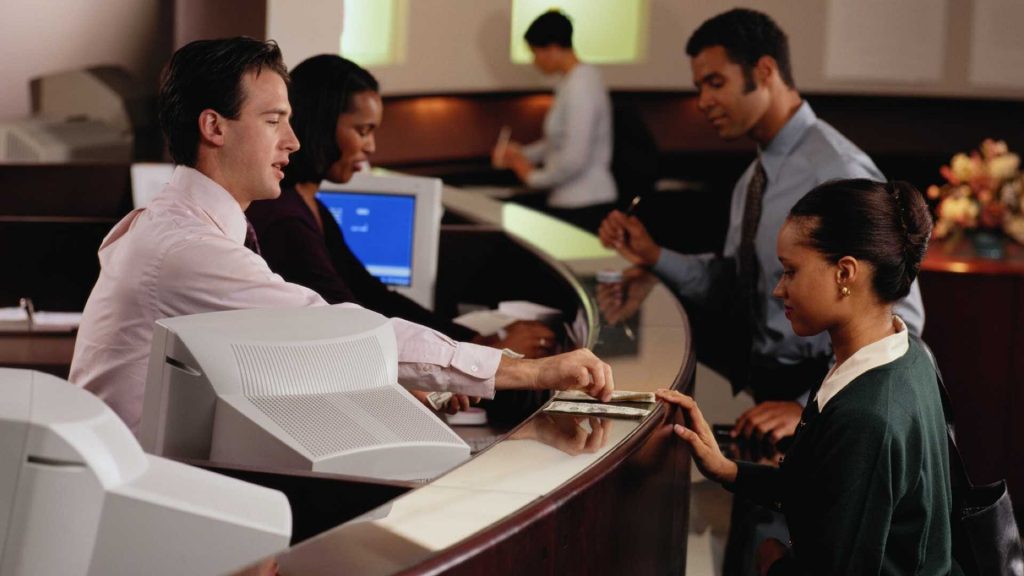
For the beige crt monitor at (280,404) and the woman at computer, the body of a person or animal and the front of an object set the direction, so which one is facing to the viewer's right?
the woman at computer

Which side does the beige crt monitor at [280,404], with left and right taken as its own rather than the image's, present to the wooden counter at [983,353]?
right

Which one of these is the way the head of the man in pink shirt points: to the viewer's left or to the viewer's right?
to the viewer's right

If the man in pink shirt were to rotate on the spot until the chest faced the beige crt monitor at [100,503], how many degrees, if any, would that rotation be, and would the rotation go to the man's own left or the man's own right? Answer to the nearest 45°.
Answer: approximately 90° to the man's own right

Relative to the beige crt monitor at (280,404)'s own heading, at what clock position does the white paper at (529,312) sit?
The white paper is roughly at 2 o'clock from the beige crt monitor.

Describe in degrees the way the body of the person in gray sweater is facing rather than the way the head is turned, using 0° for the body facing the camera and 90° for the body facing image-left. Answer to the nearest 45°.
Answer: approximately 90°

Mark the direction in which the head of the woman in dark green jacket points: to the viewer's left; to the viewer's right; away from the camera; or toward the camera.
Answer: to the viewer's left

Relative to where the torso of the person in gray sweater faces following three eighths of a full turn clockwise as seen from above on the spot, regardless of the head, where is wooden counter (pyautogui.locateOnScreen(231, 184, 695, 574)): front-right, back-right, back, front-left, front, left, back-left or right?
back-right

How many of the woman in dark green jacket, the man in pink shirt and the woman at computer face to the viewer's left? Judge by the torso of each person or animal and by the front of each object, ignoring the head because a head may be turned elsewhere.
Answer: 1

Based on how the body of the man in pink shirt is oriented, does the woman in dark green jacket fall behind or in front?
in front

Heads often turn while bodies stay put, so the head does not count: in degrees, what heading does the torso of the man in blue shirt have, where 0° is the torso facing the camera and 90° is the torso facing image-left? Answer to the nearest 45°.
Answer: approximately 45°

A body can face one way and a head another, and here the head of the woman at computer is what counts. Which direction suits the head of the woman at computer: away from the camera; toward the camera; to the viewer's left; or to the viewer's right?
to the viewer's right

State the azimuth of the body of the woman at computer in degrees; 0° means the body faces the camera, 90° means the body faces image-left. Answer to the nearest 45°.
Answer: approximately 270°

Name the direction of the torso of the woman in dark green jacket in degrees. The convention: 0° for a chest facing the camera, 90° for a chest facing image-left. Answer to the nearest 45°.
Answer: approximately 90°

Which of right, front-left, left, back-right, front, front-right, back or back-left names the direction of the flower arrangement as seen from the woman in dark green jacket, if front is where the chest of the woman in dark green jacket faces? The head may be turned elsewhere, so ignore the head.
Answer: right
